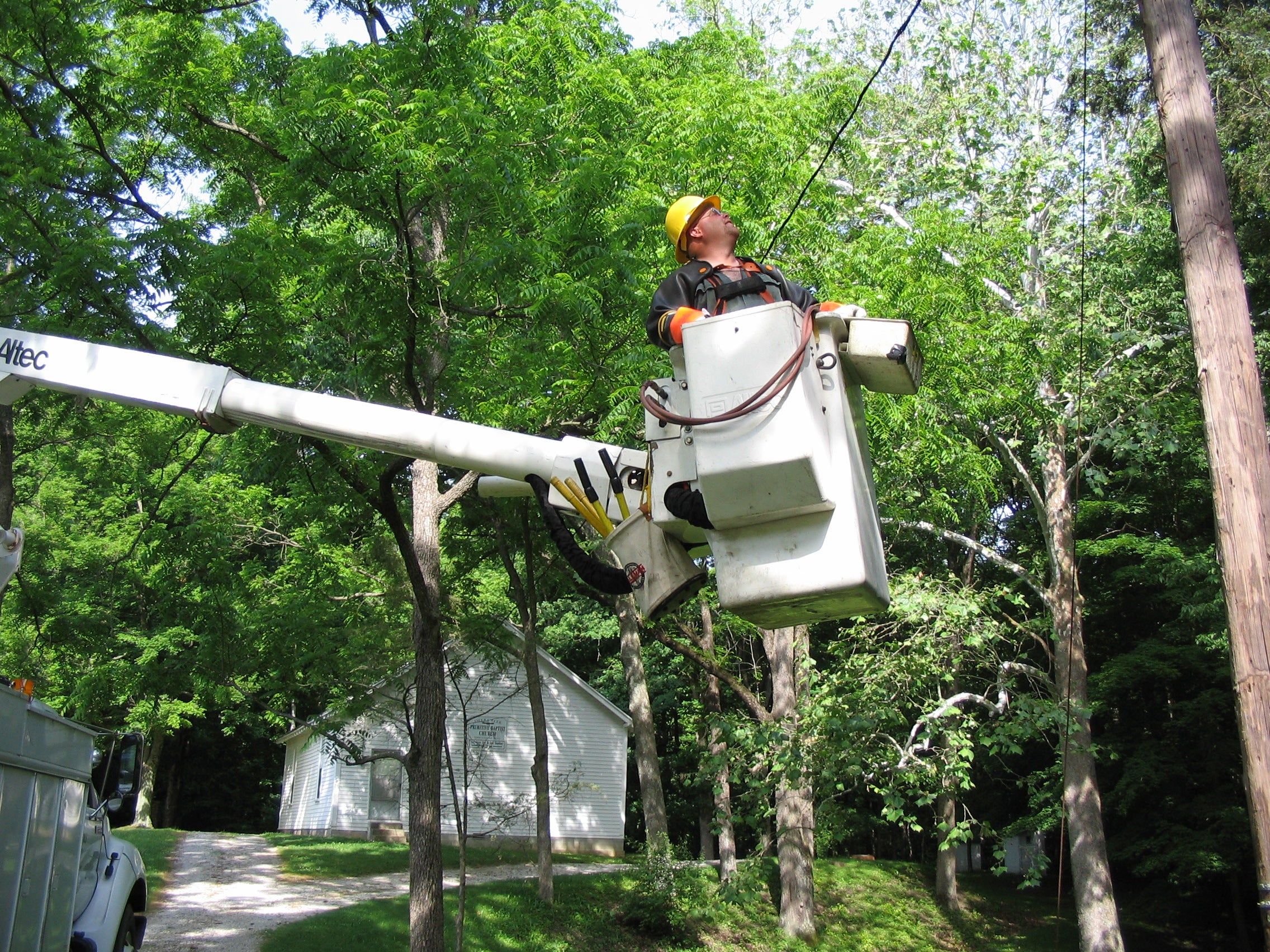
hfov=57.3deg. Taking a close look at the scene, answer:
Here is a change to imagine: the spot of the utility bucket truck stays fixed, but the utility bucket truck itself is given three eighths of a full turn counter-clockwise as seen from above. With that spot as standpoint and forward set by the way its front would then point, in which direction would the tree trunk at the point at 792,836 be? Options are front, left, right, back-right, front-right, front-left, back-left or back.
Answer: back-right

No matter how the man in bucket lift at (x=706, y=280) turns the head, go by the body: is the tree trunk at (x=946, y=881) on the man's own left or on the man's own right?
on the man's own left

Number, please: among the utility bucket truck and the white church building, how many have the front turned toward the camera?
1

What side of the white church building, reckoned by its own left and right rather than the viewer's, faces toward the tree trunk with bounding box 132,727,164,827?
right

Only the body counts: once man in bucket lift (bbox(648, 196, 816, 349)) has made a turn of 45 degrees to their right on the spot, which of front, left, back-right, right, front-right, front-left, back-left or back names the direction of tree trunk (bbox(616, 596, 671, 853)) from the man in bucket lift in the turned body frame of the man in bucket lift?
back

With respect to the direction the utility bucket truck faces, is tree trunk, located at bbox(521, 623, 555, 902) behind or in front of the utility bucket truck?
in front

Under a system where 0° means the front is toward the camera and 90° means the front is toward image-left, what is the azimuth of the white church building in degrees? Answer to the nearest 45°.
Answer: approximately 0°

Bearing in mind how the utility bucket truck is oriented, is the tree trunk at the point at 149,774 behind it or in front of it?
in front

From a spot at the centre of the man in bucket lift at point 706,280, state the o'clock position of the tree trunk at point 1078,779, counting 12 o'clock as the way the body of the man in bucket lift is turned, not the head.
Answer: The tree trunk is roughly at 8 o'clock from the man in bucket lift.

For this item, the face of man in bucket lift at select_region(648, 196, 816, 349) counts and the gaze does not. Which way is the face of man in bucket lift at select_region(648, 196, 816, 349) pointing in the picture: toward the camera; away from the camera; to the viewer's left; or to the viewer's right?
to the viewer's right

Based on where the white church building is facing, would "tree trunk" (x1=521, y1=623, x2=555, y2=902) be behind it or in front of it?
in front
